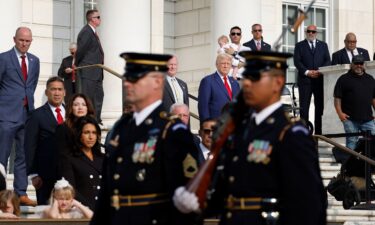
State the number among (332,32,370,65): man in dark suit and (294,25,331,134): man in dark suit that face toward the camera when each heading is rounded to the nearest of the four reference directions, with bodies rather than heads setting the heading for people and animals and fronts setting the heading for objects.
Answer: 2

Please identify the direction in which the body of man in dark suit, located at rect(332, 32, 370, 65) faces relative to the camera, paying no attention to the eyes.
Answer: toward the camera

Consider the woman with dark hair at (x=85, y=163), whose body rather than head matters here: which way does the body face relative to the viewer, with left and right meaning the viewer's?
facing the viewer and to the right of the viewer

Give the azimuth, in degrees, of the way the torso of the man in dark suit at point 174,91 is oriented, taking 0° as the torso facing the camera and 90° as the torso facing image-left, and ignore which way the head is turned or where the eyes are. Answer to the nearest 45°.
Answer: approximately 0°

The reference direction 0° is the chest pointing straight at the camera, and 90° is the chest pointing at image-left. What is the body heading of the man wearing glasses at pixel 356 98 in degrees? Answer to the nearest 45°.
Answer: approximately 0°

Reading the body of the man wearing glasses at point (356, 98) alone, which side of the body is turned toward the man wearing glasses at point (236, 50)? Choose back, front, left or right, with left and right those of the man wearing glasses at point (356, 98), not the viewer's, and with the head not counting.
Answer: right

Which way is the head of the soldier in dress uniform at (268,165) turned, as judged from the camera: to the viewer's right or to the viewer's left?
to the viewer's left

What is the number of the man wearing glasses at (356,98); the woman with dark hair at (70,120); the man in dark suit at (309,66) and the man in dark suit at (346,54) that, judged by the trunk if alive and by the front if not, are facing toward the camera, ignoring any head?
4

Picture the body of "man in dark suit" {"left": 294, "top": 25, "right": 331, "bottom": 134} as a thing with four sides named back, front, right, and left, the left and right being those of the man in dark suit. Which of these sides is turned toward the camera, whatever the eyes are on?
front
